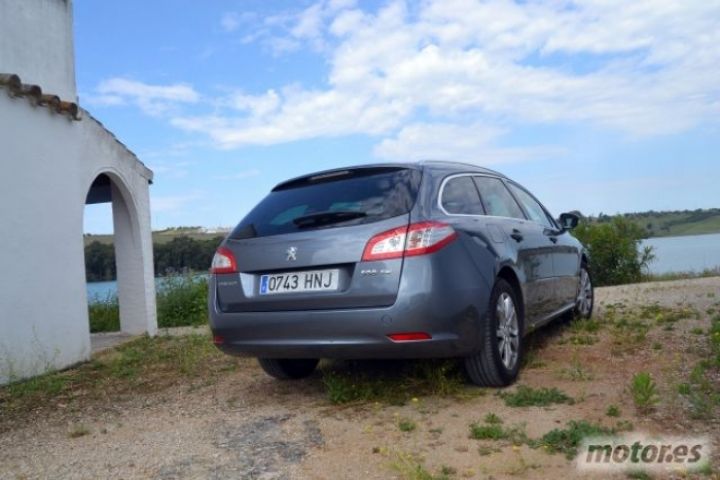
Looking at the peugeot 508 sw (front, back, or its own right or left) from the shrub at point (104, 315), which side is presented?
left

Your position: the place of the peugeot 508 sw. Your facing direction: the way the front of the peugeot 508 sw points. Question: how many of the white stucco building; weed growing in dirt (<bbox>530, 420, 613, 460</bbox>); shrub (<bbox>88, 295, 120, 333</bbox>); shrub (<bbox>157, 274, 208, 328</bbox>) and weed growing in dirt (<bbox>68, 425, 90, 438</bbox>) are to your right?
1

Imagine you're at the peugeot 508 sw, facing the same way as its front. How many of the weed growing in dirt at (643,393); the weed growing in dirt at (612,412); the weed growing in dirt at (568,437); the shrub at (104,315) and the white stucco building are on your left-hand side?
2

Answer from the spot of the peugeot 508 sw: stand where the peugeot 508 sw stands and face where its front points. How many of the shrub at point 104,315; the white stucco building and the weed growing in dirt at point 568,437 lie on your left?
2

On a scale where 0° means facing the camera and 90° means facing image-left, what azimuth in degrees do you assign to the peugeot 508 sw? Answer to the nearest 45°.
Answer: approximately 225°

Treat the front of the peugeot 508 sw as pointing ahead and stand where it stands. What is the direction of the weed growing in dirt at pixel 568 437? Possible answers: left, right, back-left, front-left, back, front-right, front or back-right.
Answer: right

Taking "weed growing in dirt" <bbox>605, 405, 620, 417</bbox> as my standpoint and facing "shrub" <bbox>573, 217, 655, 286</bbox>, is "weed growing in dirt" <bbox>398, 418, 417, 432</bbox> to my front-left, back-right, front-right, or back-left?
back-left

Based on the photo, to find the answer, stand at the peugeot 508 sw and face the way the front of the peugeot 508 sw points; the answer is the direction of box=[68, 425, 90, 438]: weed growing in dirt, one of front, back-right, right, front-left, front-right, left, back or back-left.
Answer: back-left
